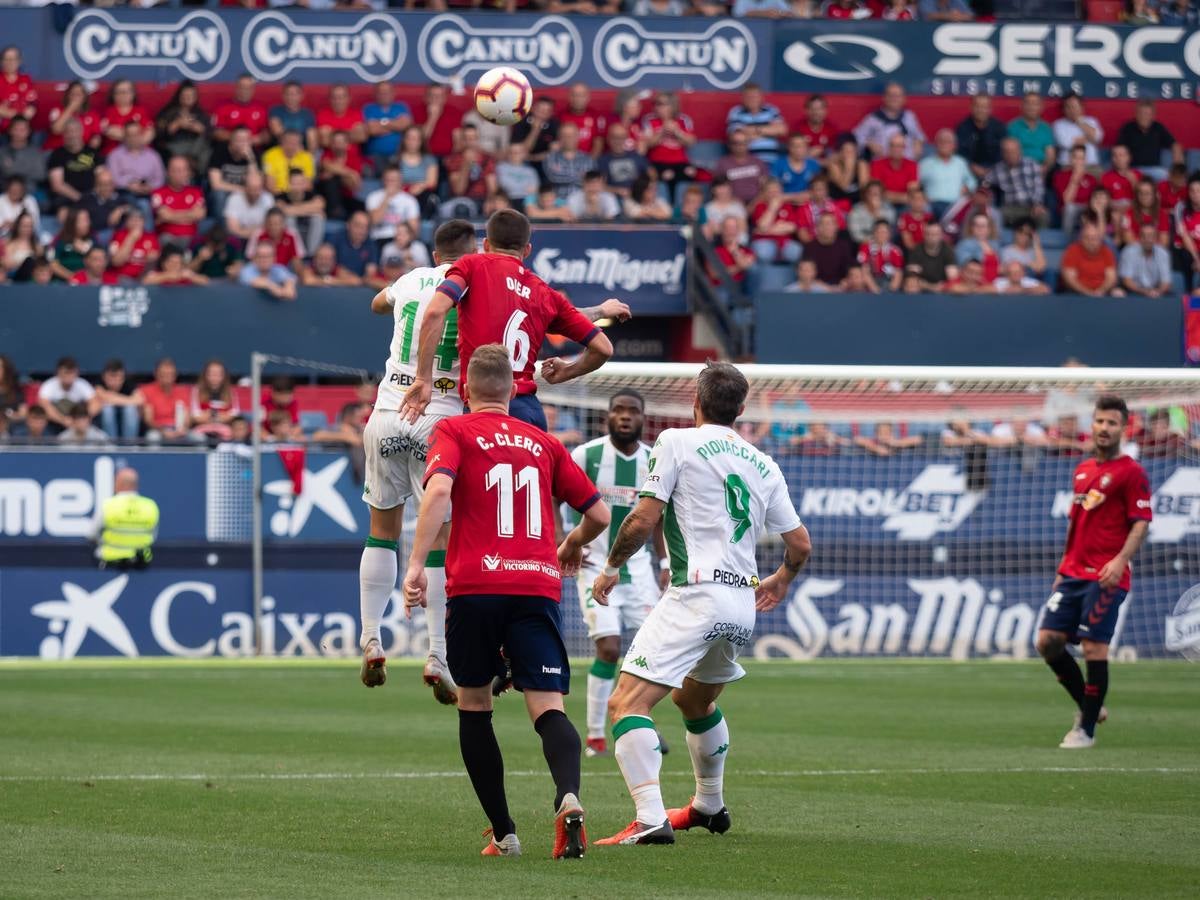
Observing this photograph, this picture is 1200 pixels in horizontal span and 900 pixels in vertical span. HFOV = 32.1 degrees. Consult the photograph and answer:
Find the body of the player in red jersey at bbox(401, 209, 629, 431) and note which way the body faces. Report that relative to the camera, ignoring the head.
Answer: away from the camera

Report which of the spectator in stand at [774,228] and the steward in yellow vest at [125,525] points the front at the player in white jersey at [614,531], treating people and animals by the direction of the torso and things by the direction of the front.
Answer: the spectator in stand

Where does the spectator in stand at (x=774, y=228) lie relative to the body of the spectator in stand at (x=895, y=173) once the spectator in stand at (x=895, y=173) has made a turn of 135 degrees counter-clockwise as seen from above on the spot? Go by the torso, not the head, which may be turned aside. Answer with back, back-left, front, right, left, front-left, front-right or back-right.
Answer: back

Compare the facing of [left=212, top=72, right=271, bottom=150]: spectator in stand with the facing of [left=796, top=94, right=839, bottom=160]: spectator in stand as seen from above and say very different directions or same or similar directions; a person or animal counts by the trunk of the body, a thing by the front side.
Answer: same or similar directions

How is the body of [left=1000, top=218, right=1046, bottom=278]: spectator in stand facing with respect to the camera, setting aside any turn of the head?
toward the camera

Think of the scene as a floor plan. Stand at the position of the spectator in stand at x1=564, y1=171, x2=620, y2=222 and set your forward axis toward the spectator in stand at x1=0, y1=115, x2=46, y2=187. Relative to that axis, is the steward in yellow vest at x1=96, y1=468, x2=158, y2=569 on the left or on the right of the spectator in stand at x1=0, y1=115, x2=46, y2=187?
left

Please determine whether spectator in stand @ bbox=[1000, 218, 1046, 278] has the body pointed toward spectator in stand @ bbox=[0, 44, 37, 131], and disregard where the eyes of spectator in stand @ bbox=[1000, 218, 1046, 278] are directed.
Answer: no

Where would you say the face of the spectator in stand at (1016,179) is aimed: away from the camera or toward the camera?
toward the camera

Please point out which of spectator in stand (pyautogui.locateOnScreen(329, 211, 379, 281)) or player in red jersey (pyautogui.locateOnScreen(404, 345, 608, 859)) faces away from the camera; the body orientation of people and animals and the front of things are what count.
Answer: the player in red jersey

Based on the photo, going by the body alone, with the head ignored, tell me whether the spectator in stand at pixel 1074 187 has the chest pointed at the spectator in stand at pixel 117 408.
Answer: no

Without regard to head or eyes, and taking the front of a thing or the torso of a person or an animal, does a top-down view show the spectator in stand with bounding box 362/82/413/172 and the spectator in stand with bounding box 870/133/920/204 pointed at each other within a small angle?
no

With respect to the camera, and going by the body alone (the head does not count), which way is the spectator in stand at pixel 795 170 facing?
toward the camera

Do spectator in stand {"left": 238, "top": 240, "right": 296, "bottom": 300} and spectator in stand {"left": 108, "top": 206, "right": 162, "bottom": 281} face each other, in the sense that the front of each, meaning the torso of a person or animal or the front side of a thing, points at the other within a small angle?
no

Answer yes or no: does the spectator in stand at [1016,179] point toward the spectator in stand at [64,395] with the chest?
no

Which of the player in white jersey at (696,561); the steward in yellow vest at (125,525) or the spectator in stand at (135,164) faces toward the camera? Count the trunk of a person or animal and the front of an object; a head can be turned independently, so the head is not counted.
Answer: the spectator in stand

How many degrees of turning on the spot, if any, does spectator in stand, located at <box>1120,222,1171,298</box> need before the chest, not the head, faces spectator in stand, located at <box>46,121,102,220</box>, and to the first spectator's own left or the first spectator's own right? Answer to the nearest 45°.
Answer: approximately 90° to the first spectator's own right

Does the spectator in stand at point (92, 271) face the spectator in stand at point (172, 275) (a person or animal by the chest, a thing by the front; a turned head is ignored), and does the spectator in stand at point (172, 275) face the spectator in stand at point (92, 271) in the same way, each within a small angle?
no

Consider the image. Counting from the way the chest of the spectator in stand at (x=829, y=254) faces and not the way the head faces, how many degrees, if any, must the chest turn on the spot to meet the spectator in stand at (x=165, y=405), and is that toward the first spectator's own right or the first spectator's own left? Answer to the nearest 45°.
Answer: approximately 45° to the first spectator's own right

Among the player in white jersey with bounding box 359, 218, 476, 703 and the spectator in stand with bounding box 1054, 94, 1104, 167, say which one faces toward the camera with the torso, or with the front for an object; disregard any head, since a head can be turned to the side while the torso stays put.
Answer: the spectator in stand

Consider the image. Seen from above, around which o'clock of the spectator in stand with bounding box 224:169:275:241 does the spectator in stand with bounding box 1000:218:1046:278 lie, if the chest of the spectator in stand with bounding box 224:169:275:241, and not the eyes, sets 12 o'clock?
the spectator in stand with bounding box 1000:218:1046:278 is roughly at 9 o'clock from the spectator in stand with bounding box 224:169:275:241.
